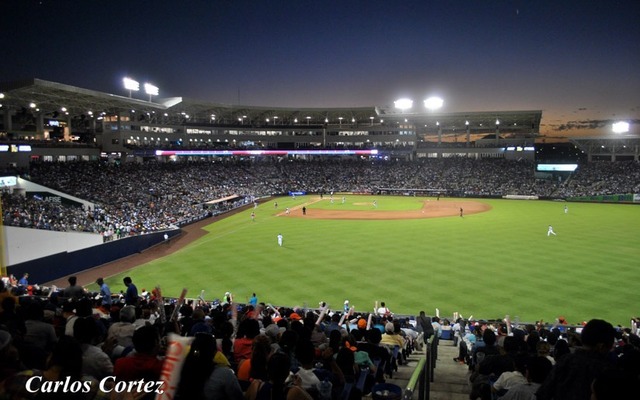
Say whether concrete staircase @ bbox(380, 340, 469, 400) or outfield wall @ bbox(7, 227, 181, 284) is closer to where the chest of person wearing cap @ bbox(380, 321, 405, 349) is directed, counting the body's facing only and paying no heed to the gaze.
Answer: the outfield wall

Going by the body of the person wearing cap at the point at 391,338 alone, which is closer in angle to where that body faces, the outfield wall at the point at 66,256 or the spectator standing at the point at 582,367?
the outfield wall

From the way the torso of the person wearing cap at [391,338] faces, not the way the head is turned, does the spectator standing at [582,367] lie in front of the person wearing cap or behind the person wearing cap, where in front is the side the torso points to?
behind

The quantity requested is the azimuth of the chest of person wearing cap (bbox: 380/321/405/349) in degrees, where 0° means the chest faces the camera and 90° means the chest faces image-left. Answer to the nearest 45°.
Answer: approximately 180°

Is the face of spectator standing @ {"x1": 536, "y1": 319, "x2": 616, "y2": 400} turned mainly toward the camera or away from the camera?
away from the camera

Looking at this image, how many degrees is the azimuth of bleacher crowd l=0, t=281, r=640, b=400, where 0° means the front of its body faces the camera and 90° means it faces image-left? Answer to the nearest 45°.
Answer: approximately 180°

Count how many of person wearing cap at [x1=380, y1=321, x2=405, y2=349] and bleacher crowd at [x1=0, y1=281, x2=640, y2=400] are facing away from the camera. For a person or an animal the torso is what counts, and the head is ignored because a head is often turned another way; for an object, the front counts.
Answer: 2

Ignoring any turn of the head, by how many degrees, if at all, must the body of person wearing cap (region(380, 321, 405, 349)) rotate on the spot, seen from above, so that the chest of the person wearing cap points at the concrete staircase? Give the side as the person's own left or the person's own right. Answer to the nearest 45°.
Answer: approximately 135° to the person's own right

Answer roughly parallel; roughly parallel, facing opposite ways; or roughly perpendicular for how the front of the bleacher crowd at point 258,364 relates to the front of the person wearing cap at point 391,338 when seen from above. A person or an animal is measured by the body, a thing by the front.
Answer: roughly parallel
